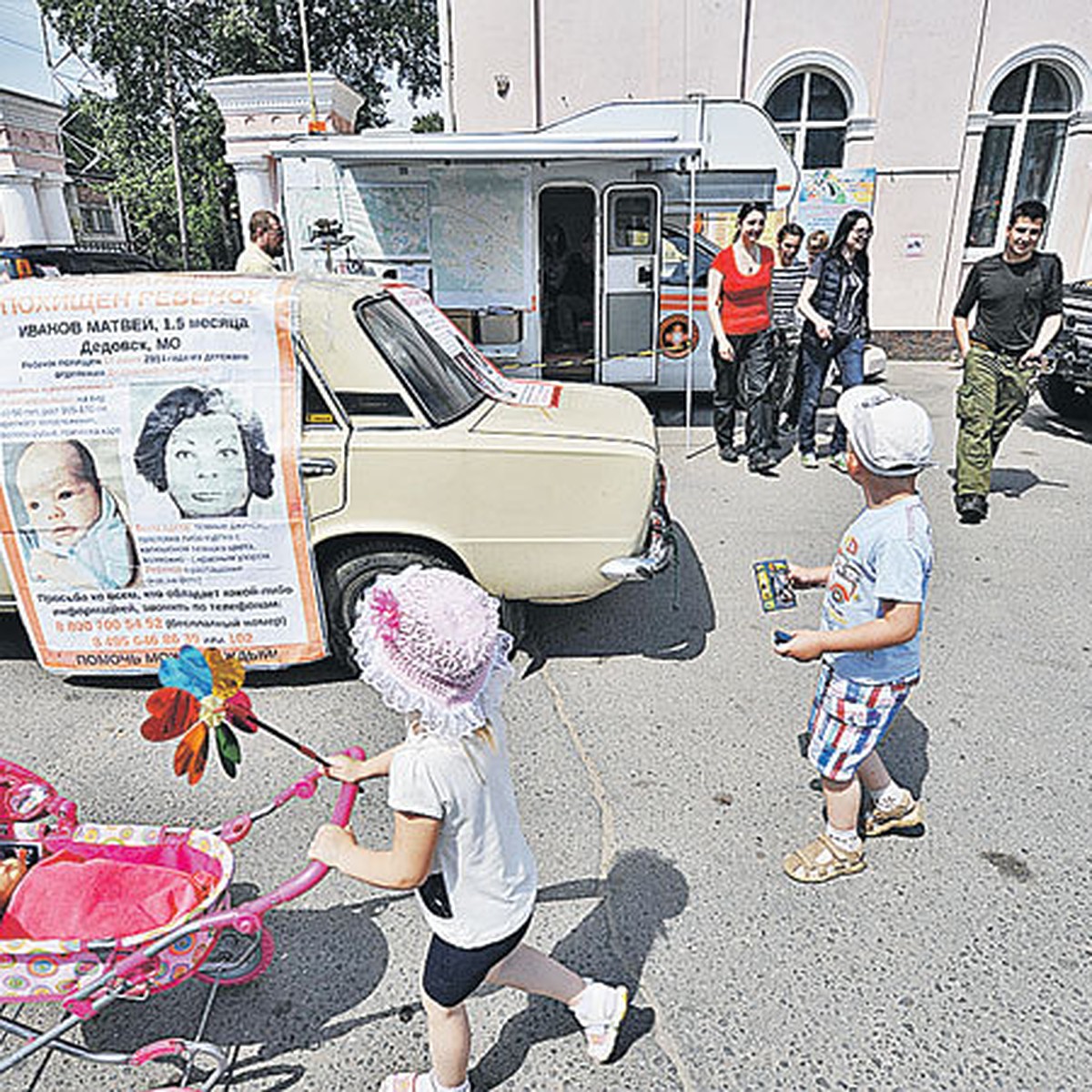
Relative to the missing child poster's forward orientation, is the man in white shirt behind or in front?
behind

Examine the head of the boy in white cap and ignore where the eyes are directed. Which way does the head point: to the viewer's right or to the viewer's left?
to the viewer's left

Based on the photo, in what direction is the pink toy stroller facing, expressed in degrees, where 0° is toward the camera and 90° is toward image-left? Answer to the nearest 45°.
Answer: approximately 90°

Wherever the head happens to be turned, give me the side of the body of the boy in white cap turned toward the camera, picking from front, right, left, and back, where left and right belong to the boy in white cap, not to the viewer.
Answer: left

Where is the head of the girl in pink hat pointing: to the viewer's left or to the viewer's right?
to the viewer's left

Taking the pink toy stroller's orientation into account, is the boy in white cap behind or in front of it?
behind

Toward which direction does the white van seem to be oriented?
to the viewer's right

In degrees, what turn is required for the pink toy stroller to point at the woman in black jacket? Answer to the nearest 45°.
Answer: approximately 135° to its right

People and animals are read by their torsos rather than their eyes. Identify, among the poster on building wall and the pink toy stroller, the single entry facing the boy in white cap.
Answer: the poster on building wall

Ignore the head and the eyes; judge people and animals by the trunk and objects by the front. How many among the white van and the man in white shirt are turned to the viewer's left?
0

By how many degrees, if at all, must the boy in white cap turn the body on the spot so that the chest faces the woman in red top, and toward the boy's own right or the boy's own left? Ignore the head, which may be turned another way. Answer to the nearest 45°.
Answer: approximately 90° to the boy's own right

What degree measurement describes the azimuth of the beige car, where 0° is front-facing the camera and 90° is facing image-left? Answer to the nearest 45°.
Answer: approximately 90°

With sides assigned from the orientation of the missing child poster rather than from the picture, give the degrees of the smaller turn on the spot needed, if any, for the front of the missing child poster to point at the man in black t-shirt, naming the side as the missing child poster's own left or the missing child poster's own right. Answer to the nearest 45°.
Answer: approximately 90° to the missing child poster's own left

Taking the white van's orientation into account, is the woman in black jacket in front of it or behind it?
in front
